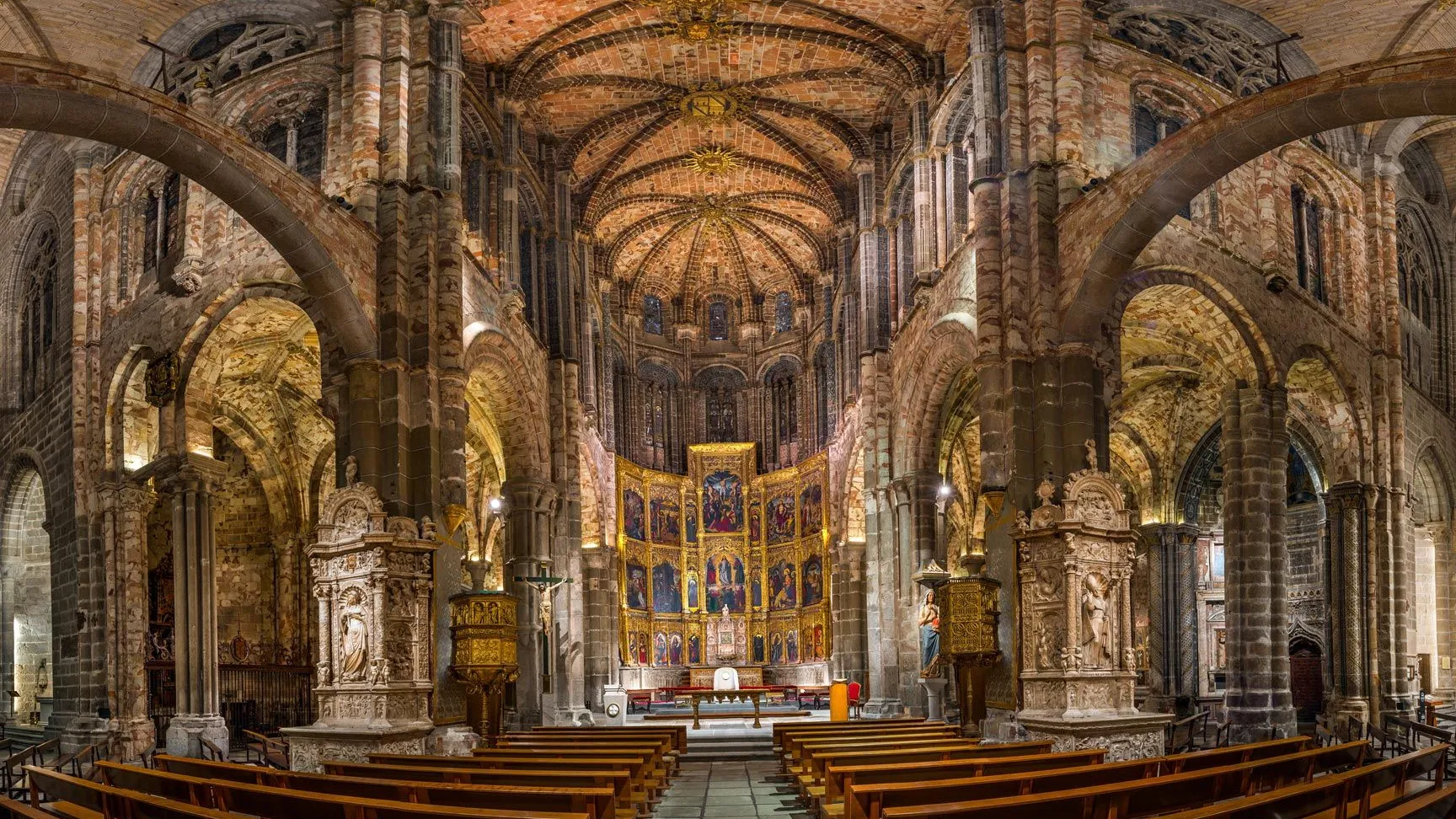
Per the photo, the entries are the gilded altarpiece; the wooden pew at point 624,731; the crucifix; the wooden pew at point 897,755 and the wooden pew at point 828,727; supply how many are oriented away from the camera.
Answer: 3

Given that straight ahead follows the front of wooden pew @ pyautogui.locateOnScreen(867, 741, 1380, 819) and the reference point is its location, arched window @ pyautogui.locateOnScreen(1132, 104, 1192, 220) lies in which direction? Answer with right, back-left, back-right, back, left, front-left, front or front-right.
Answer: front-right

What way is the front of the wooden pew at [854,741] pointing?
away from the camera

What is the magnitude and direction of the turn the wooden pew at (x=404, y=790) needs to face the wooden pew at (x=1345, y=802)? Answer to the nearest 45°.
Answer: approximately 90° to its right

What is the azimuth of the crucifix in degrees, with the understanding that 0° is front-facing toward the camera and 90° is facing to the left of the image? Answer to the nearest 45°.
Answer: approximately 0°

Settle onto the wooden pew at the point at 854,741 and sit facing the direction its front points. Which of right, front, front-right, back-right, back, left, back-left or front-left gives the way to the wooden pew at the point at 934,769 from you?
back

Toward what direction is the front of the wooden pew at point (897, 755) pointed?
away from the camera

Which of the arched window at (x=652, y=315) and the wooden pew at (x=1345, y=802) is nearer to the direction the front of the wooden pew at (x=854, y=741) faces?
the arched window

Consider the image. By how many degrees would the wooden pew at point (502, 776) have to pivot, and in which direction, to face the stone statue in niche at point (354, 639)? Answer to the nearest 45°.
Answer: approximately 45° to its left

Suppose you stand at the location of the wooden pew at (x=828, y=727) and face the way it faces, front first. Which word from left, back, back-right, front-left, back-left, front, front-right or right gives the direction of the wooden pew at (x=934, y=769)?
back

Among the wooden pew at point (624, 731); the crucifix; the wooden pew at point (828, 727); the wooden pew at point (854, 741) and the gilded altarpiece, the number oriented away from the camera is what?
3
